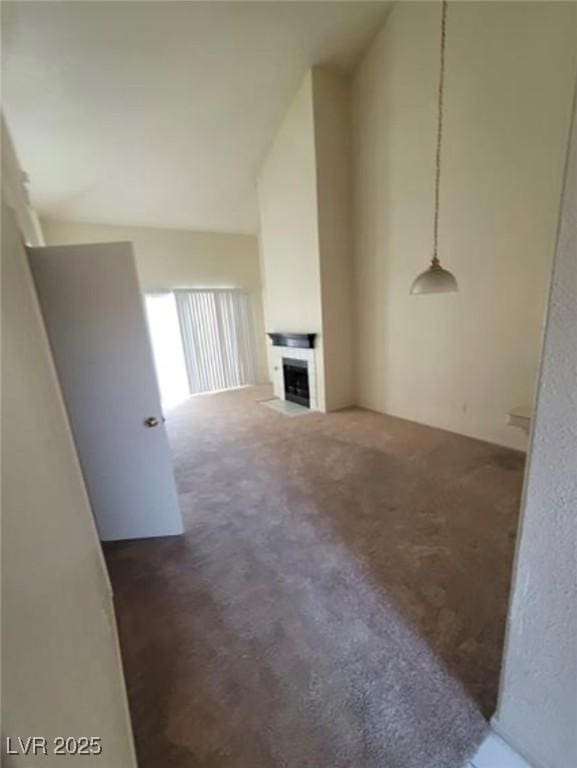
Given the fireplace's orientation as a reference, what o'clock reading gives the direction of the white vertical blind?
The white vertical blind is roughly at 3 o'clock from the fireplace.

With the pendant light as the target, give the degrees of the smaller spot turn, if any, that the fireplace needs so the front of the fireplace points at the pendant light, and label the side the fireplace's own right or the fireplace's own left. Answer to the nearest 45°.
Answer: approximately 90° to the fireplace's own left

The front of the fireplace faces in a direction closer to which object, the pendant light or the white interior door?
the white interior door

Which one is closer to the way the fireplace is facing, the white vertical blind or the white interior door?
the white interior door

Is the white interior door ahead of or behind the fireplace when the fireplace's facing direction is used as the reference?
ahead

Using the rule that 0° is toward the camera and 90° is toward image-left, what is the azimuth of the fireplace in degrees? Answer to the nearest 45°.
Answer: approximately 45°
